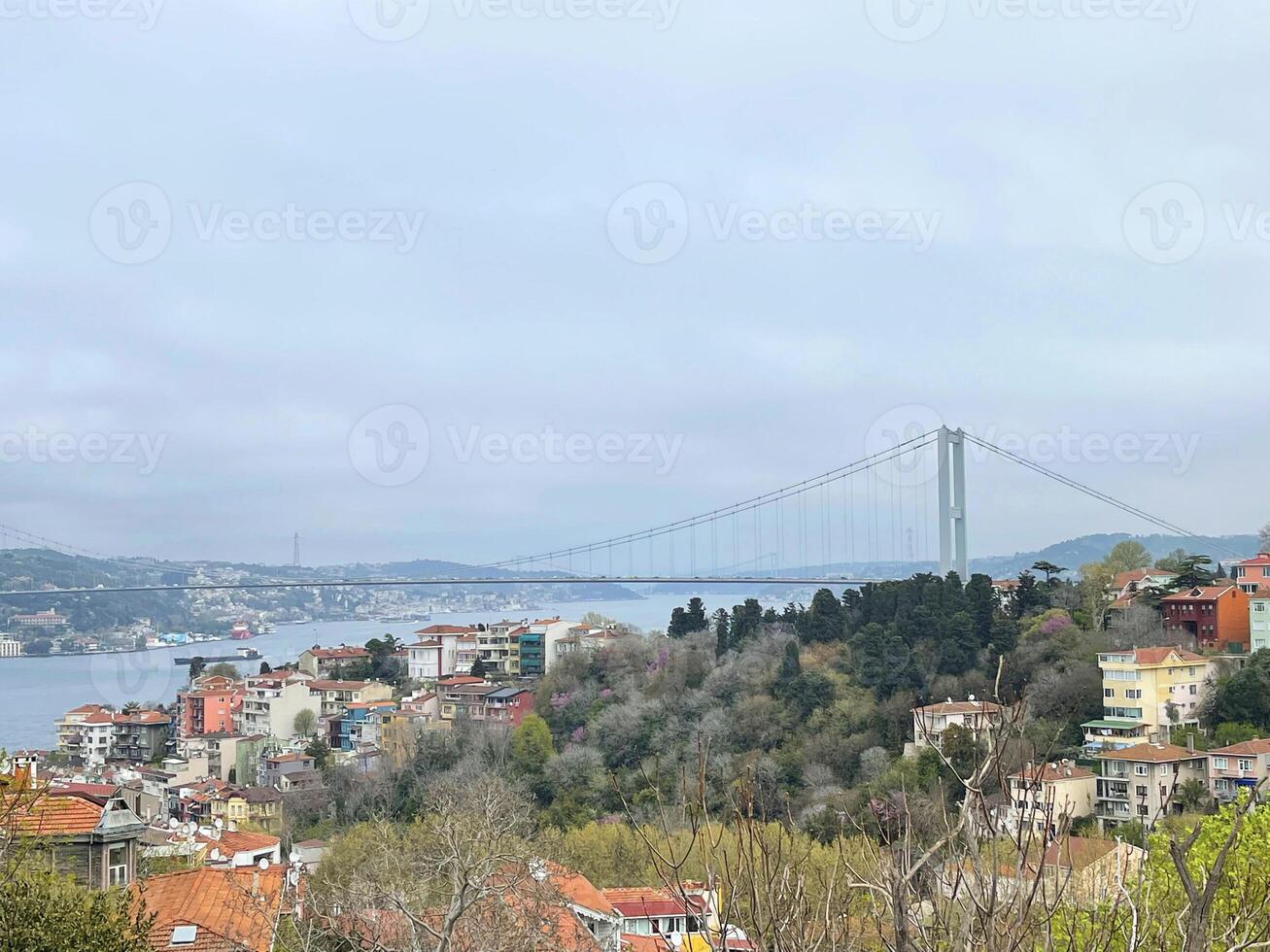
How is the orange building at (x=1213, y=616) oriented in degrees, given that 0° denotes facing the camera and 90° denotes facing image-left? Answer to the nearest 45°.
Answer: approximately 45°

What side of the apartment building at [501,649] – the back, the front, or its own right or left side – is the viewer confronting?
front

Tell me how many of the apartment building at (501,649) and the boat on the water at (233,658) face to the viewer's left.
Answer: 1

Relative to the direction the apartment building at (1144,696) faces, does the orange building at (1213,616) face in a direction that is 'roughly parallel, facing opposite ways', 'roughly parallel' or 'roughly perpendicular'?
roughly parallel

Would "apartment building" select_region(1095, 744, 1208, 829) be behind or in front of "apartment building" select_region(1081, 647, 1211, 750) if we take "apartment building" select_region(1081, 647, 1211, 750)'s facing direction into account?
in front

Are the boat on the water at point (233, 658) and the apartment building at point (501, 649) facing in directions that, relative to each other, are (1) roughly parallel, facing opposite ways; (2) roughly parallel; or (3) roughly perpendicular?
roughly perpendicular

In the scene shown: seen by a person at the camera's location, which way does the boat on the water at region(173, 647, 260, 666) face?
facing to the left of the viewer

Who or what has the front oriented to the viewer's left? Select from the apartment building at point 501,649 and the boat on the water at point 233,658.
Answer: the boat on the water

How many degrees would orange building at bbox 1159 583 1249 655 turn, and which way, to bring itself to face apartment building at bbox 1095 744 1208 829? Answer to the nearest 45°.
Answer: approximately 45° to its left

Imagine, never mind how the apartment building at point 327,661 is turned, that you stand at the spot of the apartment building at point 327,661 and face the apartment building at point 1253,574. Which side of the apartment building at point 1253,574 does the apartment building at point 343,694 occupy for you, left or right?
right

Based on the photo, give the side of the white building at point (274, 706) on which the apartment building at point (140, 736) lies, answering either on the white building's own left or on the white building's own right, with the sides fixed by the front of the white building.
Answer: on the white building's own right

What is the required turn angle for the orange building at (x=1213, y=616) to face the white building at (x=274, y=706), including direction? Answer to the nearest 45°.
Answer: approximately 45° to its right

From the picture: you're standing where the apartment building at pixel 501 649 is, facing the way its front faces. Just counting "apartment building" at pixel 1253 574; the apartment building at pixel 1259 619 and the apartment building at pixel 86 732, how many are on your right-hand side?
1

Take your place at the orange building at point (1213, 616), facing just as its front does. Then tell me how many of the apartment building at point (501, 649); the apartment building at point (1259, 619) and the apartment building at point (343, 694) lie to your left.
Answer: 1
